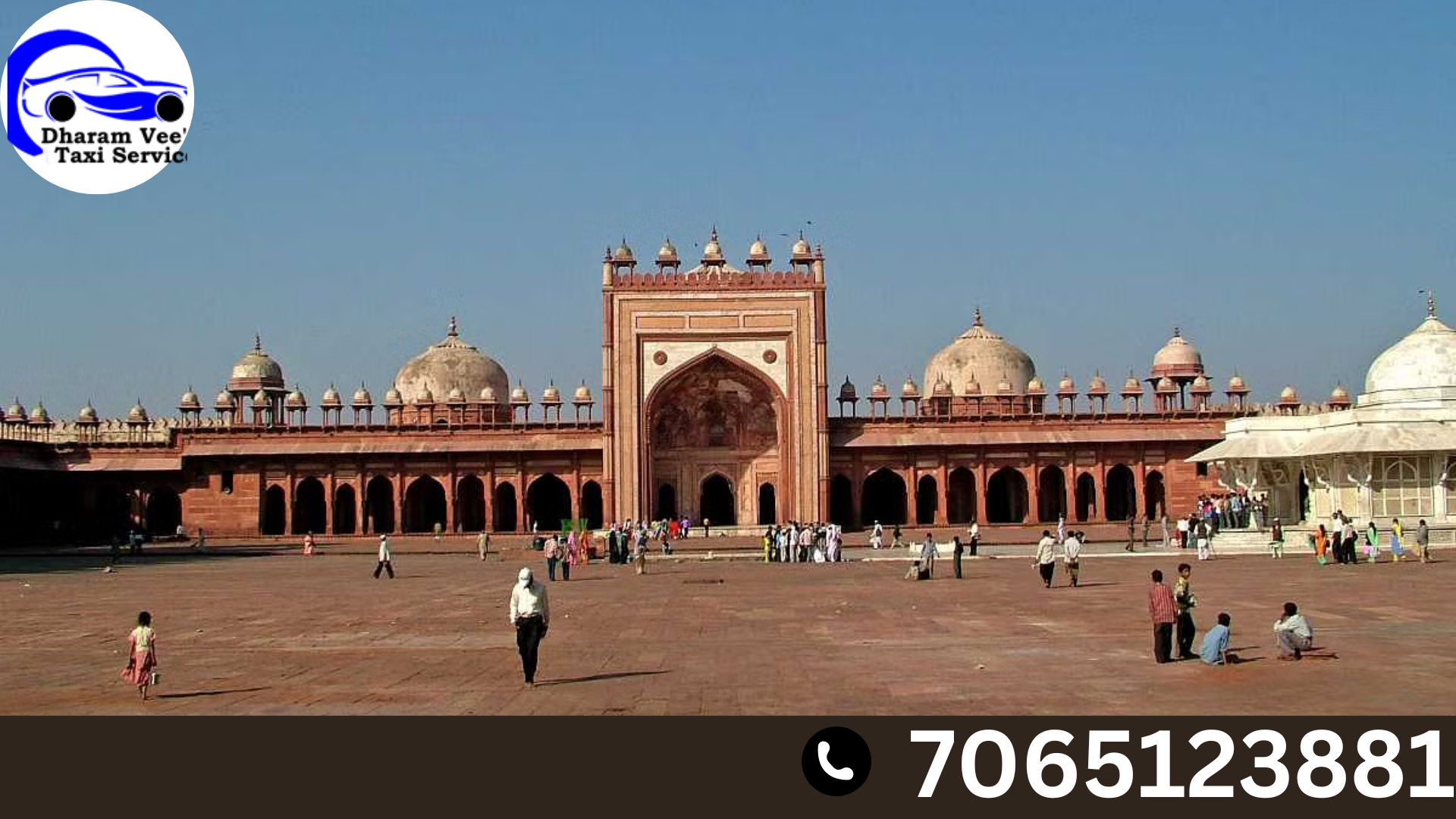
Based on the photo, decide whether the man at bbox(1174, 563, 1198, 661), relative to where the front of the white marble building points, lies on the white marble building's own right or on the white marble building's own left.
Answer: on the white marble building's own left

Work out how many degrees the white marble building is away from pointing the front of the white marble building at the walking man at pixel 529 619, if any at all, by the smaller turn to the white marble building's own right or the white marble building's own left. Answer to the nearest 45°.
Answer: approximately 90° to the white marble building's own left

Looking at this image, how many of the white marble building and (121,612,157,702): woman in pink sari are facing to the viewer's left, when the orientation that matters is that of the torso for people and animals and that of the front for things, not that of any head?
1

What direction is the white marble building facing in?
to the viewer's left

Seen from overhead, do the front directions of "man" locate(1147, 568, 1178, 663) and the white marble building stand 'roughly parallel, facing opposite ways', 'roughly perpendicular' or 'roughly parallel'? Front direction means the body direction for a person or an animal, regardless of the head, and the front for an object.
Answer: roughly perpendicular
